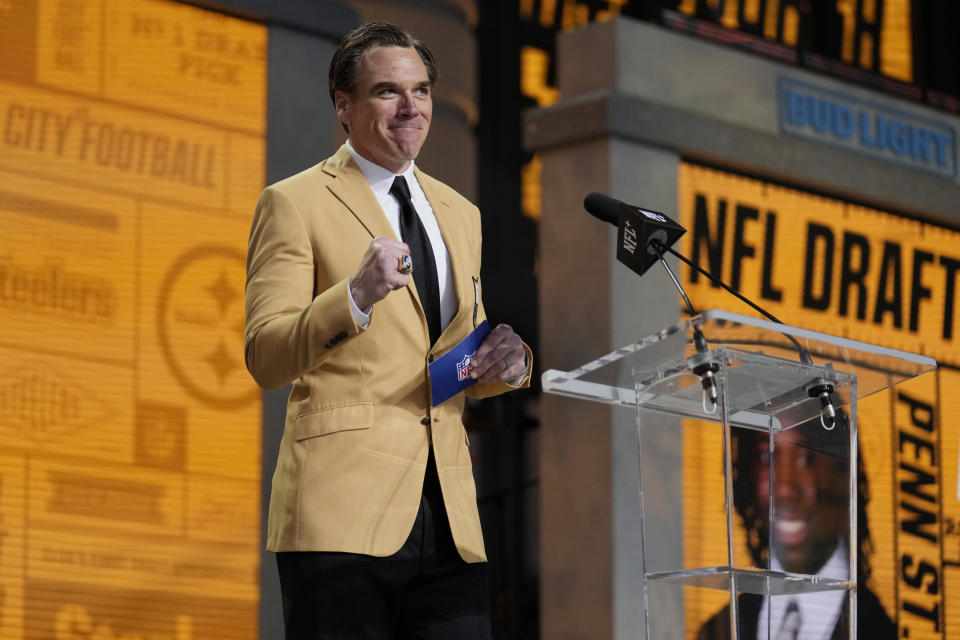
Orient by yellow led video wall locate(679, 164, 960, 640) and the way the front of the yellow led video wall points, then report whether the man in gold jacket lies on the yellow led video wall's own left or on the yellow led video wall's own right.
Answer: on the yellow led video wall's own right

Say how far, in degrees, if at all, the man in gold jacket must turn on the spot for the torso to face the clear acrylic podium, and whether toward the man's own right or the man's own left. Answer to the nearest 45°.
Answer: approximately 90° to the man's own left

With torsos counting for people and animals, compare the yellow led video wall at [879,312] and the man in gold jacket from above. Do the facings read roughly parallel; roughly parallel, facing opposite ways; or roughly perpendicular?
roughly parallel

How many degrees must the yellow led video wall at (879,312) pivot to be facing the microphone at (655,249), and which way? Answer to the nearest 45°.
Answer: approximately 45° to its right

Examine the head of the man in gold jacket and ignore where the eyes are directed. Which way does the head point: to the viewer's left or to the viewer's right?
to the viewer's right

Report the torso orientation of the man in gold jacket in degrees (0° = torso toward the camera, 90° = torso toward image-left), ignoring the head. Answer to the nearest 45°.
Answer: approximately 315°

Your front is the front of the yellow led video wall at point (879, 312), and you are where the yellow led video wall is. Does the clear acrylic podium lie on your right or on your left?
on your right

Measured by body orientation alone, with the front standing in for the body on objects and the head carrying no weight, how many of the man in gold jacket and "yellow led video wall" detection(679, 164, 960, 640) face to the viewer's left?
0

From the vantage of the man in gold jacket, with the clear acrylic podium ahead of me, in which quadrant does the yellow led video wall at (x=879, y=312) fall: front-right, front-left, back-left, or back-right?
front-left
